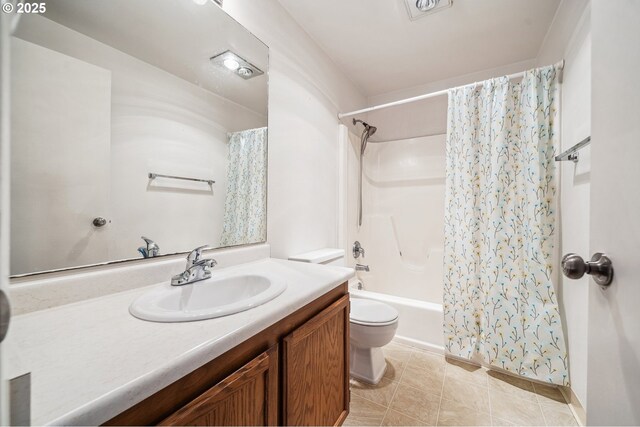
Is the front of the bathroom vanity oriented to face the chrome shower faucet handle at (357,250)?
no

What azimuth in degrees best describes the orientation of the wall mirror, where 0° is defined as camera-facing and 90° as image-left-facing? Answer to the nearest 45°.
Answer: approximately 315°

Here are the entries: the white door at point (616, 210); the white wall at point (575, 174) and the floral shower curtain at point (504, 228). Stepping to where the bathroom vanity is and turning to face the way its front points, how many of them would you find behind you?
0

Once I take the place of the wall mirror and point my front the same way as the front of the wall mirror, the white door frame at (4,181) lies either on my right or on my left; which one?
on my right

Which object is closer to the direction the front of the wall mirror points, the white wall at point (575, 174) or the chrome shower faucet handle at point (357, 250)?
the white wall

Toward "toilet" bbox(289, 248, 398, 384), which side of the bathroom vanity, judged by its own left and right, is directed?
left

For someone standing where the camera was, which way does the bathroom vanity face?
facing the viewer and to the right of the viewer

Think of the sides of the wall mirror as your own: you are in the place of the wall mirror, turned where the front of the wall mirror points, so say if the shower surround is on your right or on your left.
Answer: on your left

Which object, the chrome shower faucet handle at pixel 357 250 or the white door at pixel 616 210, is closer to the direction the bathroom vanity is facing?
the white door

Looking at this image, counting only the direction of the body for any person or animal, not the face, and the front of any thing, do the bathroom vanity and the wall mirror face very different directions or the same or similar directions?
same or similar directions

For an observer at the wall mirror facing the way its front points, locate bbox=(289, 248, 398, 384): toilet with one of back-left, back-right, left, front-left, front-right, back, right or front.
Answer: front-left

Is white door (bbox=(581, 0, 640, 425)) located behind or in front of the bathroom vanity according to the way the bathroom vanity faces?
in front

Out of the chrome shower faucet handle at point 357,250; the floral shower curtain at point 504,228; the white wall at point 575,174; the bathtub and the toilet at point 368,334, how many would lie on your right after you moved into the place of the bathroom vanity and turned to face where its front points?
0

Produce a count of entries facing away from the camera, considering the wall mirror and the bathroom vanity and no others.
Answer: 0

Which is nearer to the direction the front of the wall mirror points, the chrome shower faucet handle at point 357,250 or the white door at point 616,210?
the white door

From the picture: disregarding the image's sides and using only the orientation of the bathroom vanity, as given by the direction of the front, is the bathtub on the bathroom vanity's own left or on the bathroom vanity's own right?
on the bathroom vanity's own left
